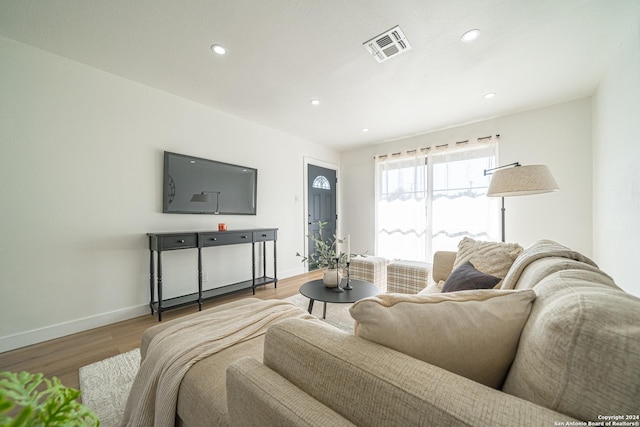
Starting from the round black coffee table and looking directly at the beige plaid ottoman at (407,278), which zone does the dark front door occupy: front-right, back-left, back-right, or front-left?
front-left

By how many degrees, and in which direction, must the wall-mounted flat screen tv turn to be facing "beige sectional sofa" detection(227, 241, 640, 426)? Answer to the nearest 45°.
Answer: approximately 45° to its right

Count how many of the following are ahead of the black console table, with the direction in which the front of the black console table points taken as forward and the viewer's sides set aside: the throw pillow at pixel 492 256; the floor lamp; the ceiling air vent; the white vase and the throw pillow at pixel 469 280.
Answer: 5

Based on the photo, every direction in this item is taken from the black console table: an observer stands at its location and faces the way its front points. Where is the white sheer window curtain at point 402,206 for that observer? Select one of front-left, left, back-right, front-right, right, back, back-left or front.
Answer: front-left

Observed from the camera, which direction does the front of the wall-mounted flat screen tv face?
facing the viewer and to the right of the viewer

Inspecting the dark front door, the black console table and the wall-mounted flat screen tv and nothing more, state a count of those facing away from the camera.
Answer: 0

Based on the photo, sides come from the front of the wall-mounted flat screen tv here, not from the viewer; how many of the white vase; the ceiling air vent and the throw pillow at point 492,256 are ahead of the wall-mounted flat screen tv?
3

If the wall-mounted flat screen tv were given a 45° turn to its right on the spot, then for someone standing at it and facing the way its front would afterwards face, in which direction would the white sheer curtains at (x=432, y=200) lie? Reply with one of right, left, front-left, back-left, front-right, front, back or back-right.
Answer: left

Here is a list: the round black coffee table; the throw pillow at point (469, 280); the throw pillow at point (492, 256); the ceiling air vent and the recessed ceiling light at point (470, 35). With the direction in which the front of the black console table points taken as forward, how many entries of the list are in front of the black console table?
5

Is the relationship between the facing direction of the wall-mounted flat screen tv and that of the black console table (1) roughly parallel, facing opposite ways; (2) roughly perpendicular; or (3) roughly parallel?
roughly parallel

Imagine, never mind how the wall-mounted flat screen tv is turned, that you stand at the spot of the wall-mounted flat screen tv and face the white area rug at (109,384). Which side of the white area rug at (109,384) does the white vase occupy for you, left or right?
left

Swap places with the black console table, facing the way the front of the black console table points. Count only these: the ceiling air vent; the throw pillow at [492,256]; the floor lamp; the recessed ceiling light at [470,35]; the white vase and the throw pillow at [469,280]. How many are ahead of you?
6

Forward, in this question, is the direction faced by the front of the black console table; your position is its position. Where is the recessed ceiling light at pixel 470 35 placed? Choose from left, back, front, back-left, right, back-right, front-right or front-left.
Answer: front

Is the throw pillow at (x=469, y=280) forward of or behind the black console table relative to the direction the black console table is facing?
forward

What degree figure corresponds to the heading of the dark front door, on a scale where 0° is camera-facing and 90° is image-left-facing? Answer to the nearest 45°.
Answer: approximately 315°

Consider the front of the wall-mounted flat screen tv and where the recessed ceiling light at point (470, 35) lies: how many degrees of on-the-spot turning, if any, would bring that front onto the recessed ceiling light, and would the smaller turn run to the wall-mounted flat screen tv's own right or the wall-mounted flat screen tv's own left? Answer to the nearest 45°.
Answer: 0° — it already faces it

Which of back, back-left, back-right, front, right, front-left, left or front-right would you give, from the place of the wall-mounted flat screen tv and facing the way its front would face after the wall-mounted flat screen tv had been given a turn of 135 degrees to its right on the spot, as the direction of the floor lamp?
back-left

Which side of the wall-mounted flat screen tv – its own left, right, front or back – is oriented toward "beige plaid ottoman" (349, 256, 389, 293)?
front
